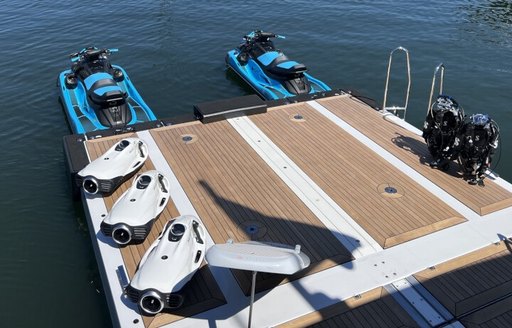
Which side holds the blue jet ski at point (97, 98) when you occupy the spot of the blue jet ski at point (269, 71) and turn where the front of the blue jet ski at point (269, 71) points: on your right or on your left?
on your left

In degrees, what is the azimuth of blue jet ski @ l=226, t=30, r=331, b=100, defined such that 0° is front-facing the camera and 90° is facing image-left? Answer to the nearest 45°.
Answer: approximately 135°
